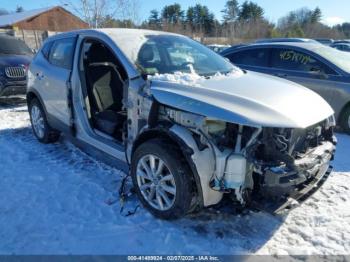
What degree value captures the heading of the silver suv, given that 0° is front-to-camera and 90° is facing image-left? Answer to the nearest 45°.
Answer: approximately 315°

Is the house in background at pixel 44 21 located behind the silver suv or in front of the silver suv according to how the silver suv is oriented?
behind

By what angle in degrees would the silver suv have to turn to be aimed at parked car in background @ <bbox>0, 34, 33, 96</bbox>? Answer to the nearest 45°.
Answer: approximately 180°

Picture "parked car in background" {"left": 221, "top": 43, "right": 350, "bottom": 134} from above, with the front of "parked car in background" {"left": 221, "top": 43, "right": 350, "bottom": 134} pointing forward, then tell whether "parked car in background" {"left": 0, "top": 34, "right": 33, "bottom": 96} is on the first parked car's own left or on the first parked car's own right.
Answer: on the first parked car's own right

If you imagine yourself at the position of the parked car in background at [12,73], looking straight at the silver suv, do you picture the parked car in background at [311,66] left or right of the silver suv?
left

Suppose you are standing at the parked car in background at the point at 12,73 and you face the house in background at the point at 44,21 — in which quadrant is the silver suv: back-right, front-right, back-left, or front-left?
back-right

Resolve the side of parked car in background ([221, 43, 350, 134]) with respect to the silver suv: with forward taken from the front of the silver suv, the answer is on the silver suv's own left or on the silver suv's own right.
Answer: on the silver suv's own left

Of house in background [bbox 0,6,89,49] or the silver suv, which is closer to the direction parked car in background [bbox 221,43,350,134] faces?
the silver suv
